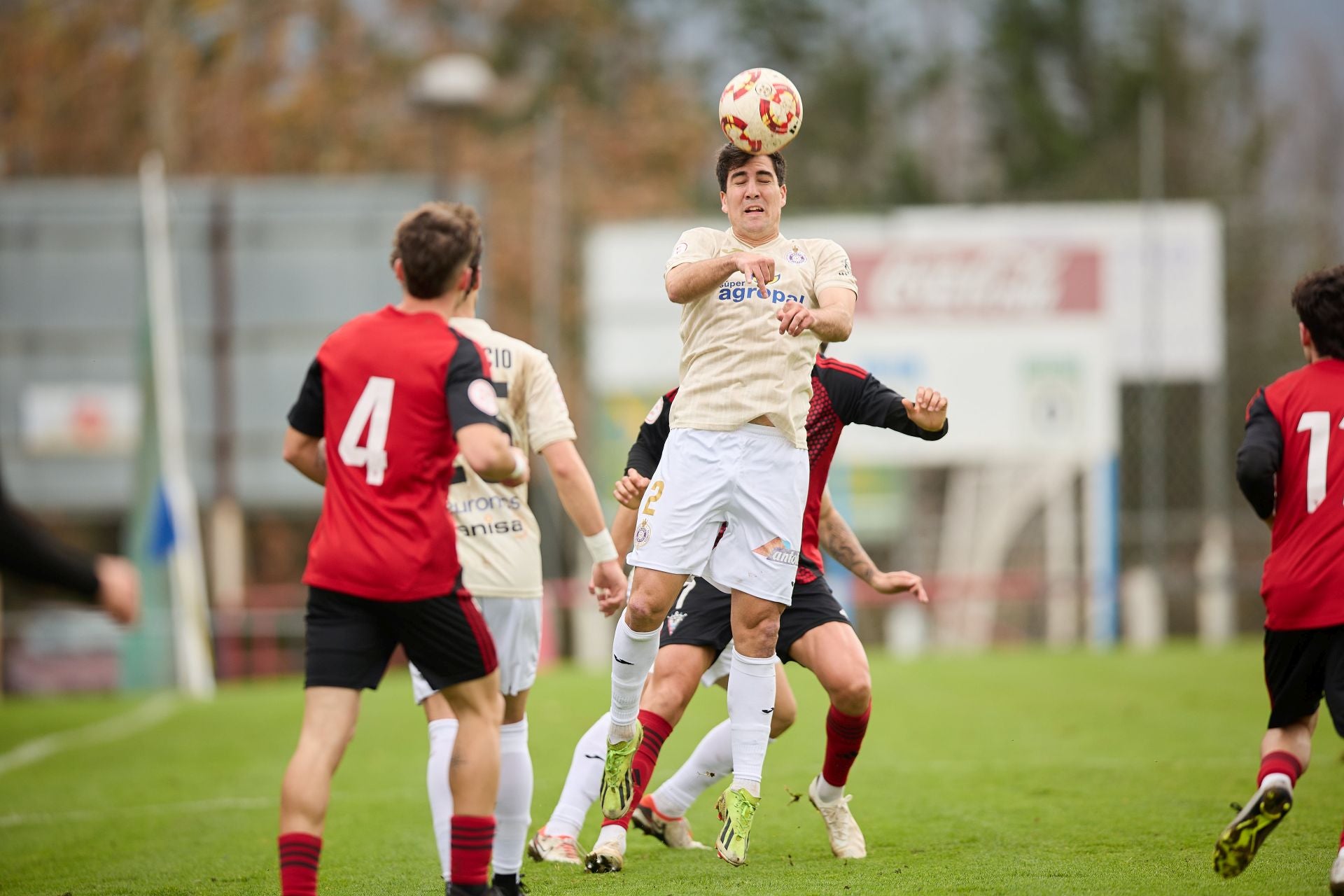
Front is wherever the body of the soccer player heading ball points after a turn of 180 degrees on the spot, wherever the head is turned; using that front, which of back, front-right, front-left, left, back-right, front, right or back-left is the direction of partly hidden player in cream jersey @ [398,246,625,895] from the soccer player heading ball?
back-left

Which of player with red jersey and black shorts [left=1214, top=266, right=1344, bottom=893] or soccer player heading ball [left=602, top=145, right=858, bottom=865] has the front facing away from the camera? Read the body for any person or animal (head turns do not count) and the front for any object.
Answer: the player with red jersey and black shorts

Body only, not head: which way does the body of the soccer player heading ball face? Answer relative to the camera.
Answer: toward the camera

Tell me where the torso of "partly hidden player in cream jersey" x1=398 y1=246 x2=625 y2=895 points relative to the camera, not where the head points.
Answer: away from the camera

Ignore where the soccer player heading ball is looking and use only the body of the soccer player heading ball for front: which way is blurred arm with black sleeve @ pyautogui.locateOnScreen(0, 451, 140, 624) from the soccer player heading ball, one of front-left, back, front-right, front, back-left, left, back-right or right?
front-right

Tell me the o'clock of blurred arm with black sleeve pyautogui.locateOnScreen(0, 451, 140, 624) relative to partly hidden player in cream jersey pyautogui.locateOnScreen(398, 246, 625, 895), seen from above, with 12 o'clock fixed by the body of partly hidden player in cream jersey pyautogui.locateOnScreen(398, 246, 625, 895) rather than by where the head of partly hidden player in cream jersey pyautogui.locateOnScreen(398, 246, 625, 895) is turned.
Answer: blurred arm with black sleeve pyautogui.locateOnScreen(0, 451, 140, 624) is roughly at 8 o'clock from partly hidden player in cream jersey pyautogui.locateOnScreen(398, 246, 625, 895).

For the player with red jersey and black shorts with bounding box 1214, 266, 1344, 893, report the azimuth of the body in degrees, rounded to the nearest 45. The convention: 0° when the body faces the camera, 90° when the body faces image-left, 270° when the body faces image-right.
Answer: approximately 180°

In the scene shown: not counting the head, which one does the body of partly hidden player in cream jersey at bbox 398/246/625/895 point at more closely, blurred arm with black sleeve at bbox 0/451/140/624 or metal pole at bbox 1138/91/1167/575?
the metal pole

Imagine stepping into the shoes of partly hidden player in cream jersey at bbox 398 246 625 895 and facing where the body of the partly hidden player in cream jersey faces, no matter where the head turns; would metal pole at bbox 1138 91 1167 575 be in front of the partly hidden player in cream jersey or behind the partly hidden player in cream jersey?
in front

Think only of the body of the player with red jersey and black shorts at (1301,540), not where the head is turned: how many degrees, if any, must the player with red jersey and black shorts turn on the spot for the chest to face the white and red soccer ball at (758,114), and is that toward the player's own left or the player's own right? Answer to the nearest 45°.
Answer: approximately 90° to the player's own left

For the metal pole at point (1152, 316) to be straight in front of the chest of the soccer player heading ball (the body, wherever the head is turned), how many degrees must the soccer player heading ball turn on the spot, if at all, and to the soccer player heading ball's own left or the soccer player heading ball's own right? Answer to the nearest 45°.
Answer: approximately 180°

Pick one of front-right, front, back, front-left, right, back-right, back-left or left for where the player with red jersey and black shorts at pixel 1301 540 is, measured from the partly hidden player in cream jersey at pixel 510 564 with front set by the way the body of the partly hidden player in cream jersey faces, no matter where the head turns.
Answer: right

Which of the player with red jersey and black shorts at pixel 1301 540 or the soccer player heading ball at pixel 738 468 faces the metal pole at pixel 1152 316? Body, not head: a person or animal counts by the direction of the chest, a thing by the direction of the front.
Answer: the player with red jersey and black shorts

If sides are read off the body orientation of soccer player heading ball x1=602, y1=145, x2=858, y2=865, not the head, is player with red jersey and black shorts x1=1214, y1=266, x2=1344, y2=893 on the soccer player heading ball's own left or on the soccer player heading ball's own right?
on the soccer player heading ball's own left
